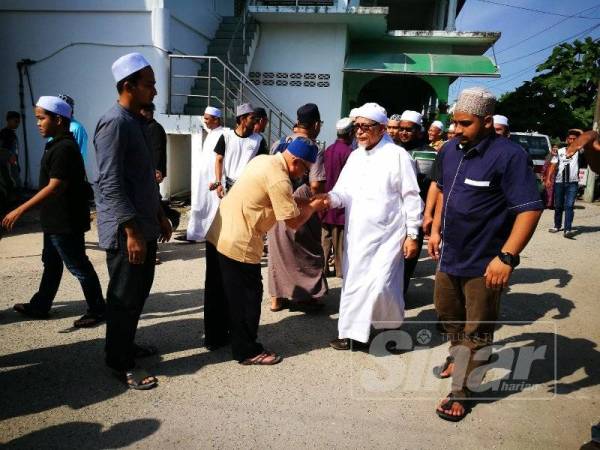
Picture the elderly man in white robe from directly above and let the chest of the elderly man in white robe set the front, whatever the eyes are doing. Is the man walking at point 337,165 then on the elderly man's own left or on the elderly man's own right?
on the elderly man's own right

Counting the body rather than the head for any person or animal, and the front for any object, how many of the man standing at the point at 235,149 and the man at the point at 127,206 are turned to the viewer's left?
0

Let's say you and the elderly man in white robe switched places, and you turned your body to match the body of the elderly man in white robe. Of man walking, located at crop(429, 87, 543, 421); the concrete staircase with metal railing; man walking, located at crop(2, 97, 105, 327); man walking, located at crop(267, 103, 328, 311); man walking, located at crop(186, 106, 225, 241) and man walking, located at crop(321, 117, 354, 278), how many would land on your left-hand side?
1

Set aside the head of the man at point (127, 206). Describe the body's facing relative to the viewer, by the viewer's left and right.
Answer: facing to the right of the viewer

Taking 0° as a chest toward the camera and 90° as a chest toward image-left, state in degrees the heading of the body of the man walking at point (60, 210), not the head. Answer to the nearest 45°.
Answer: approximately 90°

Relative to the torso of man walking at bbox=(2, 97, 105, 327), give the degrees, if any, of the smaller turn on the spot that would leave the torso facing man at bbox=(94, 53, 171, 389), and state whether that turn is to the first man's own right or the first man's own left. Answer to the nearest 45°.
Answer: approximately 90° to the first man's own left

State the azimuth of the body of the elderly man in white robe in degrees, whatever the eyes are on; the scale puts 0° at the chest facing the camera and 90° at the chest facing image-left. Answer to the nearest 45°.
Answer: approximately 45°

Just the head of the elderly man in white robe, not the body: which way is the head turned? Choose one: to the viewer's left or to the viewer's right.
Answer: to the viewer's left

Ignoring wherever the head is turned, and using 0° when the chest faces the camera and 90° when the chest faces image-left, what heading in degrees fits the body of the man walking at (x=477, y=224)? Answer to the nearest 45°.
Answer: approximately 45°

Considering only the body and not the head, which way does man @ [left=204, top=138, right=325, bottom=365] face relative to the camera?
to the viewer's right

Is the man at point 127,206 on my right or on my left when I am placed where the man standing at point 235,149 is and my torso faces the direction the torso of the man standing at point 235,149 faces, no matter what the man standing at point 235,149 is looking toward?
on my right

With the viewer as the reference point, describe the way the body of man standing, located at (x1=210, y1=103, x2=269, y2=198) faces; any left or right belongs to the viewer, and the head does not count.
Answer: facing the viewer and to the right of the viewer
